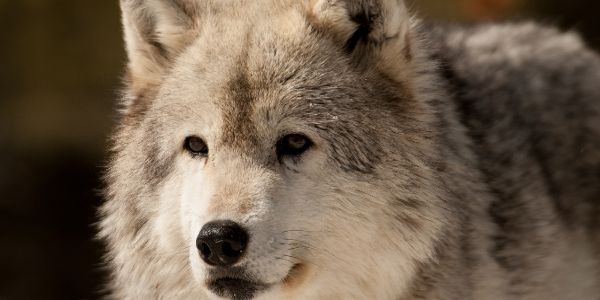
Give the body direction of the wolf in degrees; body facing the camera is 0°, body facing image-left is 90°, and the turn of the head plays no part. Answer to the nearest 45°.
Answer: approximately 45°
